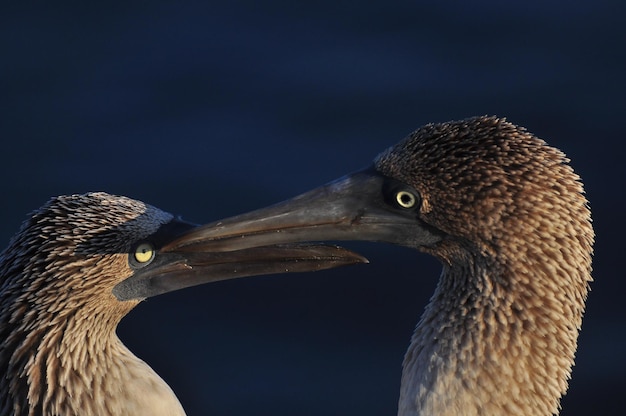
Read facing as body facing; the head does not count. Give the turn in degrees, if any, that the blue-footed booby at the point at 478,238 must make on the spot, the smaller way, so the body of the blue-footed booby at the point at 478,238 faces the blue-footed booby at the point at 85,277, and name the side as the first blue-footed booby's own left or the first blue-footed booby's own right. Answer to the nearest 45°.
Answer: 0° — it already faces it

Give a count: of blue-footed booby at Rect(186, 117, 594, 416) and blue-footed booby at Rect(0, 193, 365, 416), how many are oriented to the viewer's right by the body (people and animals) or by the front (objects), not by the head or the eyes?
1

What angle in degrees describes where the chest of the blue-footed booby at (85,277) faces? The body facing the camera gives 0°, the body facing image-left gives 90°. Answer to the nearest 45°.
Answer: approximately 270°

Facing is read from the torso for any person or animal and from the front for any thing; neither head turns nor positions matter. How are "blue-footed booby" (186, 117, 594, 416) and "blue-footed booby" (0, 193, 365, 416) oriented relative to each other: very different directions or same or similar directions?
very different directions

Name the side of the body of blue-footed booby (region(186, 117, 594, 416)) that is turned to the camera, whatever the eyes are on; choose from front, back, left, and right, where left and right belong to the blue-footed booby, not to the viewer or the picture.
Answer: left
